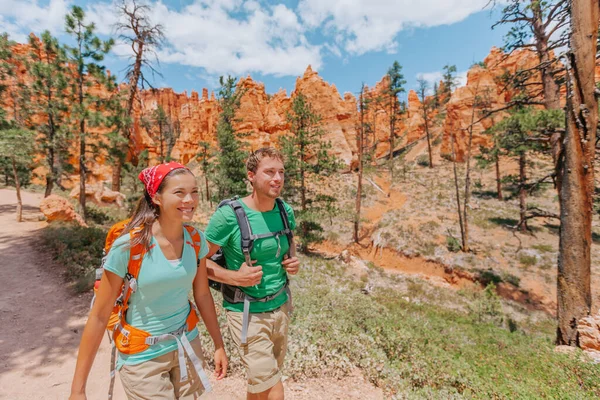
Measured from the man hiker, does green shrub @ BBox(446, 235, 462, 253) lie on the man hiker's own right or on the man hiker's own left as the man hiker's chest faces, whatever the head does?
on the man hiker's own left

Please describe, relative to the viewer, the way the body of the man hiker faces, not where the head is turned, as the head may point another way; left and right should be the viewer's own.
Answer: facing the viewer and to the right of the viewer

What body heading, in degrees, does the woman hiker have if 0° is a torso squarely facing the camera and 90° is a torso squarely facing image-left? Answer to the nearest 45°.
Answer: approximately 315°

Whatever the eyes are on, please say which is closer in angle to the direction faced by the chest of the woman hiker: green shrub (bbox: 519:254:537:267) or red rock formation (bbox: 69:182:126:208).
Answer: the green shrub

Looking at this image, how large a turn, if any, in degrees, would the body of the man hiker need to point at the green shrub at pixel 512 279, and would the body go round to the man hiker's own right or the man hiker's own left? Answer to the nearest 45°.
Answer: approximately 90° to the man hiker's own left

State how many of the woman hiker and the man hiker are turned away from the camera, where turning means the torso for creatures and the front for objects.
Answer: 0

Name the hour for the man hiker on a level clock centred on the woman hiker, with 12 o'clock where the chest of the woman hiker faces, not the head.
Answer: The man hiker is roughly at 10 o'clock from the woman hiker.

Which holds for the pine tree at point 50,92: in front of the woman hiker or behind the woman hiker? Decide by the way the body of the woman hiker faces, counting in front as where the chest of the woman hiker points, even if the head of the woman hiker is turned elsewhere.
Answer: behind

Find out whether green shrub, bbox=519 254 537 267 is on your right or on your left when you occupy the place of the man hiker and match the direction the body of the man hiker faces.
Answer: on your left
